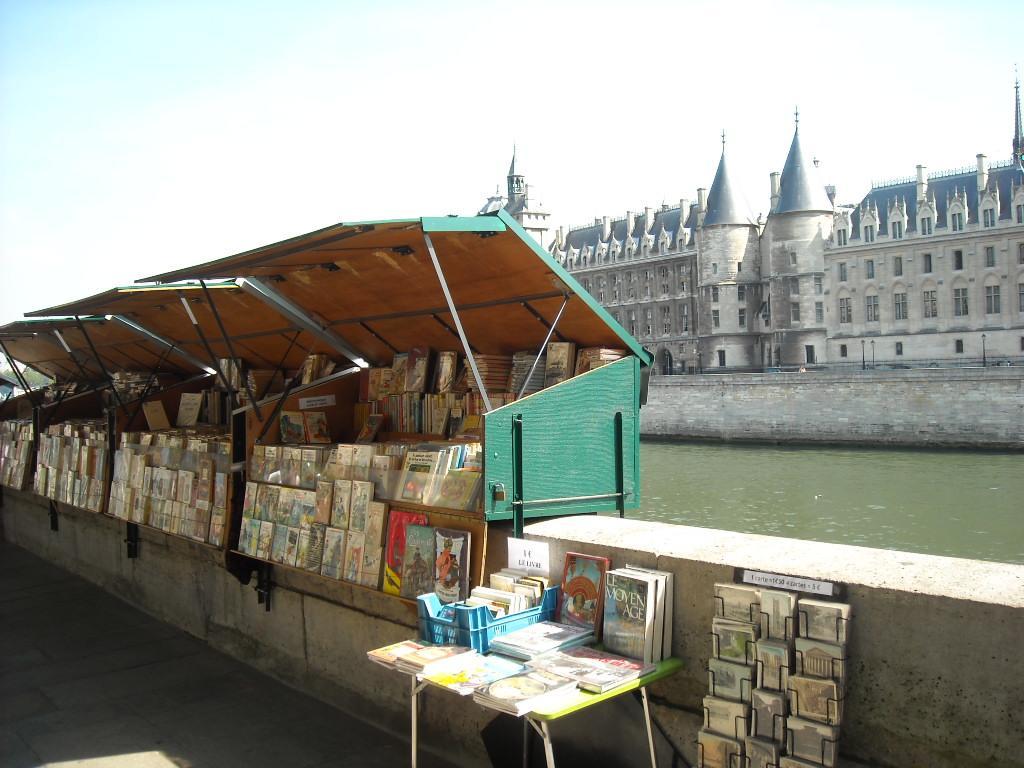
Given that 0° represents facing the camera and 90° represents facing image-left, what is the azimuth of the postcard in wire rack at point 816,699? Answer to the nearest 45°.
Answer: approximately 45°

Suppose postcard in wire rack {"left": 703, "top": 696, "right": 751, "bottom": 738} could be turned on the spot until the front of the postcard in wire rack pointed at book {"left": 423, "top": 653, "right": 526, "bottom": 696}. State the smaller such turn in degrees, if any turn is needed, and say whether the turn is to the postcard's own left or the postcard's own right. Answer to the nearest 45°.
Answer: approximately 45° to the postcard's own right

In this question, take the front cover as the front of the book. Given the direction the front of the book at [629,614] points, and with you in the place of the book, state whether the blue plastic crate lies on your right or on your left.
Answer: on your right

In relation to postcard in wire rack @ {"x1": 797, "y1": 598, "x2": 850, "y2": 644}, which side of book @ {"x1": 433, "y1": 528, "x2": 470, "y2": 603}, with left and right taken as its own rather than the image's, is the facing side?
left

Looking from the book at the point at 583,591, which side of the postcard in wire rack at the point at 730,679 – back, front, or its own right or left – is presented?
right

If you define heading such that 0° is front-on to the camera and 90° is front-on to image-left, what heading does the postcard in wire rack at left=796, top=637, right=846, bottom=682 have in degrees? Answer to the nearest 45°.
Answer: approximately 45°

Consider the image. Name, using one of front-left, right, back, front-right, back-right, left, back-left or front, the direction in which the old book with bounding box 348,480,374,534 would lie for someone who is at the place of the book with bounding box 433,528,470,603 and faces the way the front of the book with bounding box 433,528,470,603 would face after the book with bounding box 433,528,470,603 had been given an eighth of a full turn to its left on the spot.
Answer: back-right

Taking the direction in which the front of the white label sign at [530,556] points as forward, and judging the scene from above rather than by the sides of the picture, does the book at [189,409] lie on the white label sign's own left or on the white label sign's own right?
on the white label sign's own right

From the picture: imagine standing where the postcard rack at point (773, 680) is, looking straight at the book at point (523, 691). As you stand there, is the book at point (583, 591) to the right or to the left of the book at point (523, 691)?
right
